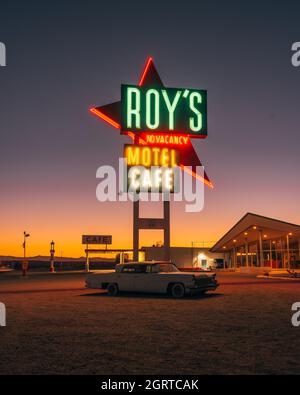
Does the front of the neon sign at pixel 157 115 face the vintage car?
yes

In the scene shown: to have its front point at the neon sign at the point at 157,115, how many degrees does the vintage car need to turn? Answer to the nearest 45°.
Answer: approximately 135° to its left

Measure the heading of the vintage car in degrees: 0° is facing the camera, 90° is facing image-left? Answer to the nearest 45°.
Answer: approximately 315°

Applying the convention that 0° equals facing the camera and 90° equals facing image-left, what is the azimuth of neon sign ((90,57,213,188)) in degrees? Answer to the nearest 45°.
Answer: approximately 0°
